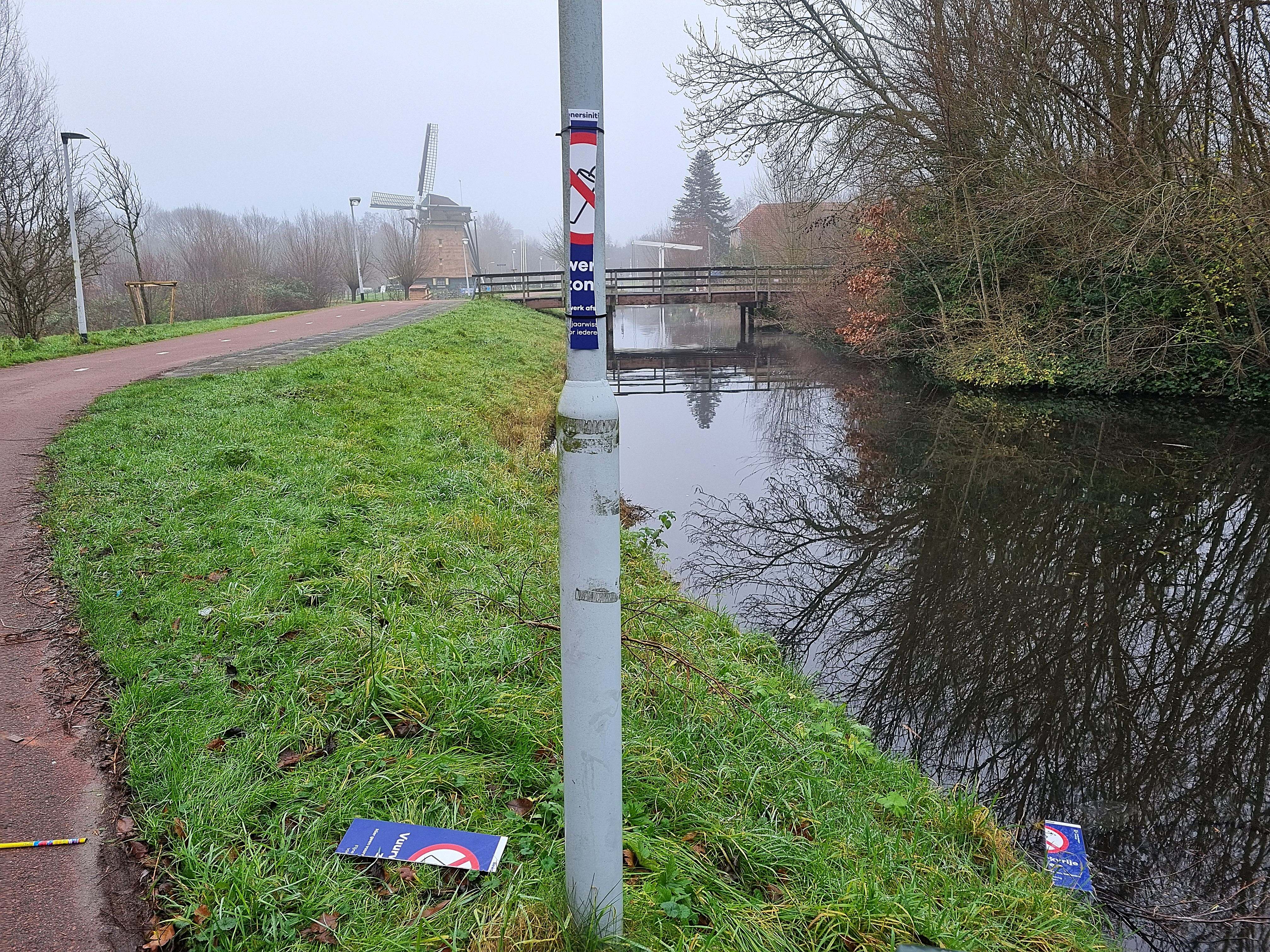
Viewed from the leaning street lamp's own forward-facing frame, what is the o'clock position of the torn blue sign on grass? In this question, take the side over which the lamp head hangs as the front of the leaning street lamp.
The torn blue sign on grass is roughly at 3 o'clock from the leaning street lamp.

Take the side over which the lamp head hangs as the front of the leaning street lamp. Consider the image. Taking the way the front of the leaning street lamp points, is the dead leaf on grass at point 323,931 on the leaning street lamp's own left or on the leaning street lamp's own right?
on the leaning street lamp's own right

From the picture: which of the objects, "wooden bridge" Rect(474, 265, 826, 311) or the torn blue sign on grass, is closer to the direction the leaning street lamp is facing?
the wooden bridge

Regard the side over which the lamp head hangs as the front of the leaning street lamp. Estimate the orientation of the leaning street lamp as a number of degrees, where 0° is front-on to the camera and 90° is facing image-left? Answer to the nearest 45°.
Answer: approximately 270°

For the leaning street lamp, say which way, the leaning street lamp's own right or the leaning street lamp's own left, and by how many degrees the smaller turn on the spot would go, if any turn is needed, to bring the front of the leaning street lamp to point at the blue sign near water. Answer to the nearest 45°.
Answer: approximately 90° to the leaning street lamp's own right

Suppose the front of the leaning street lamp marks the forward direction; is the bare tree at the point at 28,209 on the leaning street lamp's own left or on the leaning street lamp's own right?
on the leaning street lamp's own left

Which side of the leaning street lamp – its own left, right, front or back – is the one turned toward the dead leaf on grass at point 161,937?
right

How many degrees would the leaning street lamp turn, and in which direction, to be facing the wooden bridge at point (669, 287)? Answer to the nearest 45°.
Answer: approximately 45° to its left

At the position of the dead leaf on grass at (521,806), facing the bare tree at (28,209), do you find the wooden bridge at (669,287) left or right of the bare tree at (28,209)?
right

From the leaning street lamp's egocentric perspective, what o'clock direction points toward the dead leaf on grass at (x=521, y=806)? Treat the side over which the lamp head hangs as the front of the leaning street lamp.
The dead leaf on grass is roughly at 3 o'clock from the leaning street lamp.
